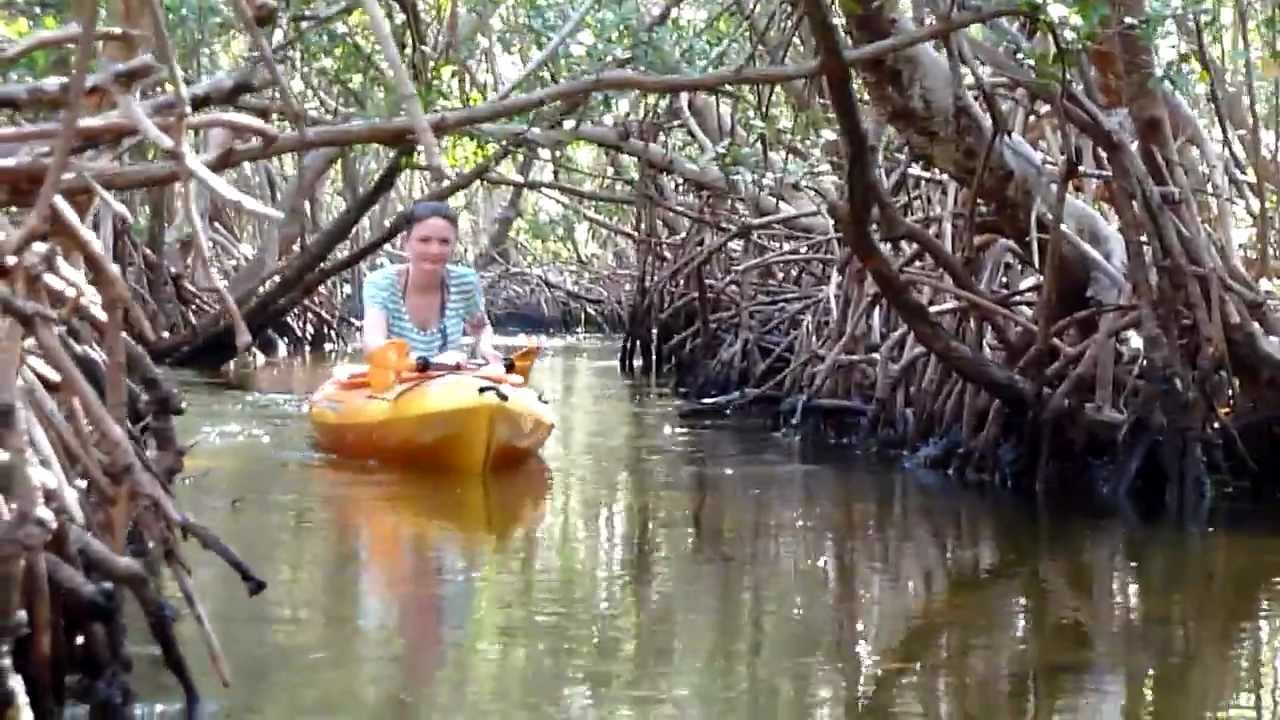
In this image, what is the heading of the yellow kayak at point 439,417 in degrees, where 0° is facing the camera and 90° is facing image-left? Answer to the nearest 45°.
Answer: approximately 315°

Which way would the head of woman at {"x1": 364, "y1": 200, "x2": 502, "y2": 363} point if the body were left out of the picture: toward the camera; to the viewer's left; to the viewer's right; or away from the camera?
toward the camera

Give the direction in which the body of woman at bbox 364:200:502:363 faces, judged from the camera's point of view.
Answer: toward the camera
